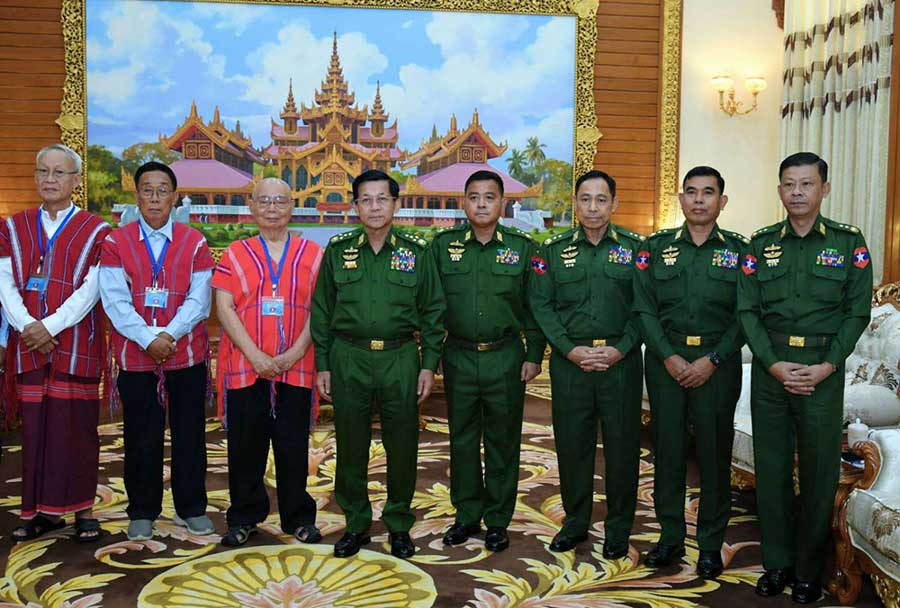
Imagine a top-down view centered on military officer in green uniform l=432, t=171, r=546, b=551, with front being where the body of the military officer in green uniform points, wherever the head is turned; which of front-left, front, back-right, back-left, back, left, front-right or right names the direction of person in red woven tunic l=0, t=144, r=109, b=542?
right

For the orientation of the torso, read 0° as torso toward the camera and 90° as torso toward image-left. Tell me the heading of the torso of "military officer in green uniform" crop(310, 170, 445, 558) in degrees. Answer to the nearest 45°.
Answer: approximately 0°

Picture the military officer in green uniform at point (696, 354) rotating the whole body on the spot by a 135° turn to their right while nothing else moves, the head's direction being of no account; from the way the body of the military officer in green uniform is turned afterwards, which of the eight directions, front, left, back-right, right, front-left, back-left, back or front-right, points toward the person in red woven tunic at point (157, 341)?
front-left

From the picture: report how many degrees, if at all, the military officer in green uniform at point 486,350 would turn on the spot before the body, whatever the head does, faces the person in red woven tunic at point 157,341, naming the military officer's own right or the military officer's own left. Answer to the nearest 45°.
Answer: approximately 90° to the military officer's own right

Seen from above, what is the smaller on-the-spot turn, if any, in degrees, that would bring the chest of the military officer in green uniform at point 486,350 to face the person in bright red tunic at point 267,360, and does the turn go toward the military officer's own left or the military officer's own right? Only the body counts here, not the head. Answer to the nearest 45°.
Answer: approximately 90° to the military officer's own right
